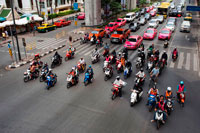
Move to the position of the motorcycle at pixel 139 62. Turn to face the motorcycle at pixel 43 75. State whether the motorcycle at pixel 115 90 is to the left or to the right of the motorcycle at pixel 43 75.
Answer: left

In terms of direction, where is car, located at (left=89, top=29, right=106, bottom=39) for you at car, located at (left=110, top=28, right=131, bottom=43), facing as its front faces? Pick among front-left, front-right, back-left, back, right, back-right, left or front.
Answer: right

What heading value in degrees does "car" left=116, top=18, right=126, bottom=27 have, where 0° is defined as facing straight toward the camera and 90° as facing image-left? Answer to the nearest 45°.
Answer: approximately 45°

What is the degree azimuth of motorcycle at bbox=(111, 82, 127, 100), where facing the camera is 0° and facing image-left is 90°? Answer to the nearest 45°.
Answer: approximately 45°

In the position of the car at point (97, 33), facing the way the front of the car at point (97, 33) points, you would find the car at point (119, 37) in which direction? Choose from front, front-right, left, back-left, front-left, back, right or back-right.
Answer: left

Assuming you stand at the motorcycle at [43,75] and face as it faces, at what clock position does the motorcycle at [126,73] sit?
the motorcycle at [126,73] is roughly at 8 o'clock from the motorcycle at [43,75].

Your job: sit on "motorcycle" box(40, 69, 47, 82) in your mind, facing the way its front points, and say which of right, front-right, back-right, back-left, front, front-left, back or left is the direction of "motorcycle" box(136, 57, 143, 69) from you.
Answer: back-left

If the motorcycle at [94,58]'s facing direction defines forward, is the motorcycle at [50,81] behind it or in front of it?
in front

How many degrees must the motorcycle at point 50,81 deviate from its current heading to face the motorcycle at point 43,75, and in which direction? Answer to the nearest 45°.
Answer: approximately 135° to its right

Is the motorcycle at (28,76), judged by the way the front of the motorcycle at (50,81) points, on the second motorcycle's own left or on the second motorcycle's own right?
on the second motorcycle's own right

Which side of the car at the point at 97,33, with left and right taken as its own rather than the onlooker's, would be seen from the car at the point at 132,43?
left

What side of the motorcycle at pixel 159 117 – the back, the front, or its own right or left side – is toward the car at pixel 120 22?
back

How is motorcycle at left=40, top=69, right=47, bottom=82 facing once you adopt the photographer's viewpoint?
facing the viewer and to the left of the viewer

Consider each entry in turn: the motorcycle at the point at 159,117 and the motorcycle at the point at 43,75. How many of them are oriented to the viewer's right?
0

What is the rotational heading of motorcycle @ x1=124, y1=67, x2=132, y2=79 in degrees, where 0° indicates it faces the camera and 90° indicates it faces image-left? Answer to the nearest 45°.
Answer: approximately 45°

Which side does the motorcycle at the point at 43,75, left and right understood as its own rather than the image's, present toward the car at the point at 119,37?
back
